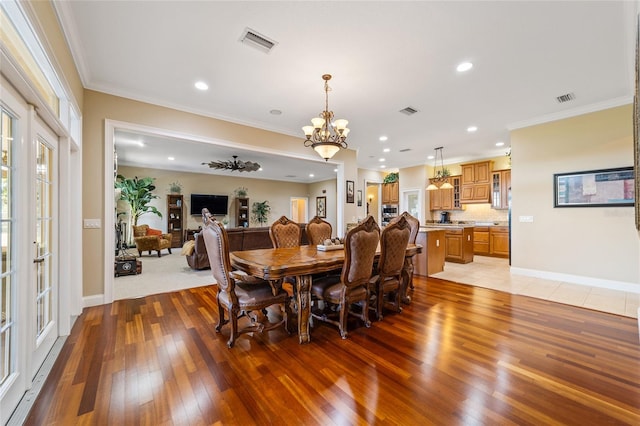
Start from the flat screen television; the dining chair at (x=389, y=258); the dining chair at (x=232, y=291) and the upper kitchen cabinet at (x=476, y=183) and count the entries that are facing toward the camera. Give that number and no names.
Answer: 2

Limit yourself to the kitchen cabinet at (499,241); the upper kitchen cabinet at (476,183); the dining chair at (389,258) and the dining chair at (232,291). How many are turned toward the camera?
2

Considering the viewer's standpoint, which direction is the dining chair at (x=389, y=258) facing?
facing away from the viewer and to the left of the viewer

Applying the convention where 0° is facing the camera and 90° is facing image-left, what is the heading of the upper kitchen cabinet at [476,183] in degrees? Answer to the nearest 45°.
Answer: approximately 0°

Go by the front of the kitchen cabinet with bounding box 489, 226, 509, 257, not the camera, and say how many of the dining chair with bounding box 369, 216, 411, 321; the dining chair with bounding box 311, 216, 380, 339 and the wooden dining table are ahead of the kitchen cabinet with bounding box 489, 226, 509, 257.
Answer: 3

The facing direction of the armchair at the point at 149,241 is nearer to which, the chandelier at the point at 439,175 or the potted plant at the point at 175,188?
the chandelier

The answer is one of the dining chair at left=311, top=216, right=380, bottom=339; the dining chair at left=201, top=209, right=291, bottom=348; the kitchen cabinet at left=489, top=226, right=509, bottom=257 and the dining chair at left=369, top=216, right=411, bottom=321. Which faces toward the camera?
the kitchen cabinet

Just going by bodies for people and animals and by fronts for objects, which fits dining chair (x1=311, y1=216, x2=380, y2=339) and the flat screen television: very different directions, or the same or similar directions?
very different directions

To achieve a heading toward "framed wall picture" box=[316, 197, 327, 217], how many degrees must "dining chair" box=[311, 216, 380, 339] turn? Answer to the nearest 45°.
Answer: approximately 45° to its right

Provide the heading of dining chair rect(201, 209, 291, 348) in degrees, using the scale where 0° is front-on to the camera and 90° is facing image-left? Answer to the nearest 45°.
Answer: approximately 225°

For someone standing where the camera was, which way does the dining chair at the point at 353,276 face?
facing away from the viewer and to the left of the viewer
